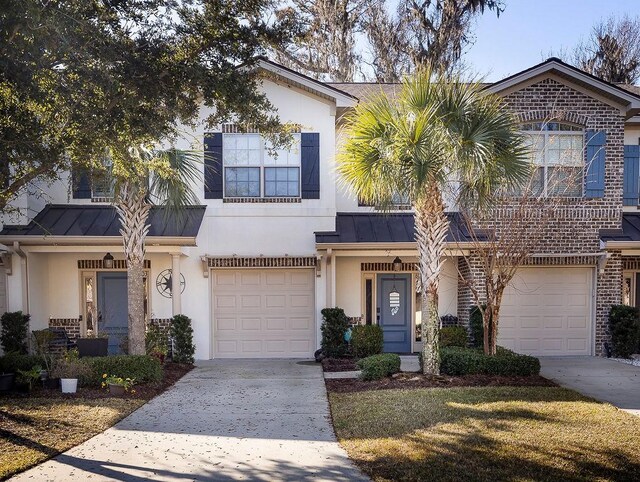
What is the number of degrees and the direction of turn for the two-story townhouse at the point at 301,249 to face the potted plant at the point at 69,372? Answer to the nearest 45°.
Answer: approximately 45° to its right

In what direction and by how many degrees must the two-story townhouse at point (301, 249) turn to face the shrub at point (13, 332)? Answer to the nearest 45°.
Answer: approximately 90° to its right

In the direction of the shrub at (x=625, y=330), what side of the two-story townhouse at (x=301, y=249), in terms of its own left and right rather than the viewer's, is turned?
left

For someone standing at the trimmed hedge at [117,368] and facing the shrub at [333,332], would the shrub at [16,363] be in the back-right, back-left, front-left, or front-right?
back-left
